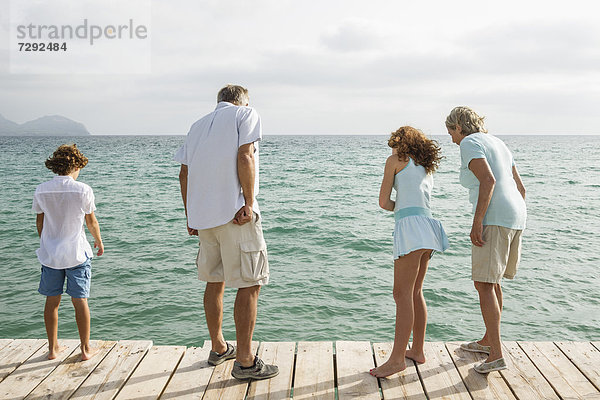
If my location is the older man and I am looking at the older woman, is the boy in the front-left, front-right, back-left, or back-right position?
back-left

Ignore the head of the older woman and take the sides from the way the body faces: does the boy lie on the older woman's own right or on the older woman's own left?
on the older woman's own left

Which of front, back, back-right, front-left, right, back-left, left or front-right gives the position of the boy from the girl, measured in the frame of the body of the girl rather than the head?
front-left

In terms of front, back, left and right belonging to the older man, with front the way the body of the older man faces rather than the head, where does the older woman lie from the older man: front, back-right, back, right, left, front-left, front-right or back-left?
front-right

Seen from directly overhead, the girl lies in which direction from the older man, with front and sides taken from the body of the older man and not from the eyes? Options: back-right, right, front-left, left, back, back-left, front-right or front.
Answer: front-right

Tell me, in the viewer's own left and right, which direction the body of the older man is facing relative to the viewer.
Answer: facing away from the viewer and to the right of the viewer

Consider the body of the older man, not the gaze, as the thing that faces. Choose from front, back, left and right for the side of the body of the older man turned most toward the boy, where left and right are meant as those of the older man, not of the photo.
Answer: left

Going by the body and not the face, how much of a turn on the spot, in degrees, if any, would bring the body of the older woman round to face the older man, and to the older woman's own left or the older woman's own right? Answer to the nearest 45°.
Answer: approximately 90° to the older woman's own left
